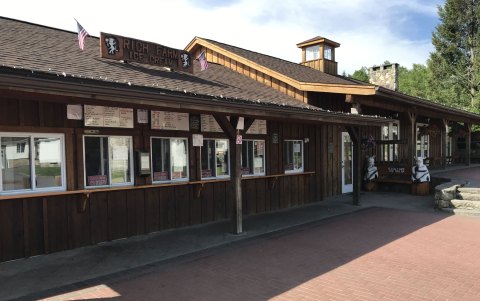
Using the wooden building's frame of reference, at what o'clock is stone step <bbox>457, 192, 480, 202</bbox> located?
The stone step is roughly at 10 o'clock from the wooden building.

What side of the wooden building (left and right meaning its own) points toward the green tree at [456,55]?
left

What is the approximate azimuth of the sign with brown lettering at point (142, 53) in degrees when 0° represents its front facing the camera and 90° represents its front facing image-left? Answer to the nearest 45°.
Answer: approximately 315°

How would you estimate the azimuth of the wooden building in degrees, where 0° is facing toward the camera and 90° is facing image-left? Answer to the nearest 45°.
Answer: approximately 315°

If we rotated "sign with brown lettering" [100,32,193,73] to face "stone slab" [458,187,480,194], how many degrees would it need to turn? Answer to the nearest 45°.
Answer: approximately 45° to its left

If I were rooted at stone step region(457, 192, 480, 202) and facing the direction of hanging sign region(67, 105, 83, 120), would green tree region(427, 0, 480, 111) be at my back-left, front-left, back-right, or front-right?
back-right

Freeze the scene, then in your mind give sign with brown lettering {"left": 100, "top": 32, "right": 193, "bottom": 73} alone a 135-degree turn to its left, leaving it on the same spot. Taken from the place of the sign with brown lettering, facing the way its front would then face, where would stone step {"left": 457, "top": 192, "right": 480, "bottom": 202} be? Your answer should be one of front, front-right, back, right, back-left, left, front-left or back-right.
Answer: right
